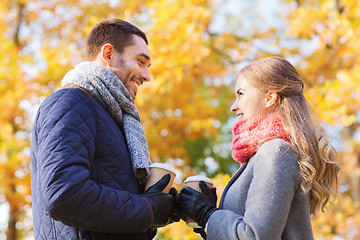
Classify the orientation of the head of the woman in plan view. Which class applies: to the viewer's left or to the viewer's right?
to the viewer's left

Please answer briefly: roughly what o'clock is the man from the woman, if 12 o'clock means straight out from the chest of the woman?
The man is roughly at 11 o'clock from the woman.

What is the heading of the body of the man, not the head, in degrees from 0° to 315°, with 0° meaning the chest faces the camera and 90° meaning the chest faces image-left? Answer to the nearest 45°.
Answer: approximately 270°

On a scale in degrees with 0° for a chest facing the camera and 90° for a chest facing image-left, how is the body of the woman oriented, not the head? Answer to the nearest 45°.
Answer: approximately 90°

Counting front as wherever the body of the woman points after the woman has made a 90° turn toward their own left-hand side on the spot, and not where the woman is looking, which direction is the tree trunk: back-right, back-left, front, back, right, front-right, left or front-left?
back-right

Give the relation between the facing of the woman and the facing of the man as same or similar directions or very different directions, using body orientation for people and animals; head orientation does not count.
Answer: very different directions

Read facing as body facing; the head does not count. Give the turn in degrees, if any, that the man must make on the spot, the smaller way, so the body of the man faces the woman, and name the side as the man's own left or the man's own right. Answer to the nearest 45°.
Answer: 0° — they already face them

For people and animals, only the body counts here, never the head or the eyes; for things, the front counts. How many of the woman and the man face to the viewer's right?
1

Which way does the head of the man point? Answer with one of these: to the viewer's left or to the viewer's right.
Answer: to the viewer's right
